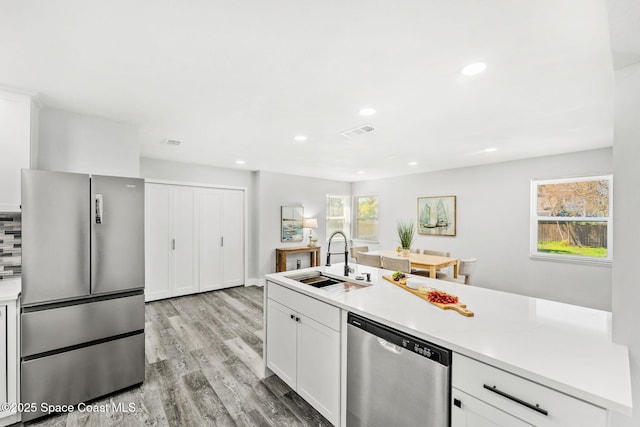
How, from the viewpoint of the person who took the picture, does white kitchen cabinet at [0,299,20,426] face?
facing the viewer

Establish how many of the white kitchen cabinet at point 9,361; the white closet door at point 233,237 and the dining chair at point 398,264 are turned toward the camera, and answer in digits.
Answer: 2

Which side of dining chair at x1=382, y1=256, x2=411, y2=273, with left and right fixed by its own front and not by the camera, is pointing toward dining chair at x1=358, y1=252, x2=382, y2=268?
left

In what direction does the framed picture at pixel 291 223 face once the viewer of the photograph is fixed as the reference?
facing the viewer and to the right of the viewer

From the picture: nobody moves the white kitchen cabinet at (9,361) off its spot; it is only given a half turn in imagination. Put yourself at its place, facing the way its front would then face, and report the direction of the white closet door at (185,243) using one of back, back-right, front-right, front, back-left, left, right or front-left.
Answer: front-right

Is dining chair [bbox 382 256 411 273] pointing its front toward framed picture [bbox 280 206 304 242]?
no

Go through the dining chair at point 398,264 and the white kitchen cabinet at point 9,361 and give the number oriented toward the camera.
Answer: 1

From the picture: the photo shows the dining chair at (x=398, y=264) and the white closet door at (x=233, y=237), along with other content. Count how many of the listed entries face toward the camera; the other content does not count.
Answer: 1

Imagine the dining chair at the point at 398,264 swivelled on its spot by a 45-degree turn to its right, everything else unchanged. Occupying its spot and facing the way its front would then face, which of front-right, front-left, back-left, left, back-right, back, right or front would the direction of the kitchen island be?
right

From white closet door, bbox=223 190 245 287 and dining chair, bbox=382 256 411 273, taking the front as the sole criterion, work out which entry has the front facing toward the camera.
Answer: the white closet door

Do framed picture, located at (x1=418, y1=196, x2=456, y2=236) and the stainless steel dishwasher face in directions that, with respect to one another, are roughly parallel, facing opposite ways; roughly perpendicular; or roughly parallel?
roughly parallel

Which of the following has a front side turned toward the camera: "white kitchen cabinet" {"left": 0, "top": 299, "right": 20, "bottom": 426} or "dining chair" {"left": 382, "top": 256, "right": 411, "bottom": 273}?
the white kitchen cabinet

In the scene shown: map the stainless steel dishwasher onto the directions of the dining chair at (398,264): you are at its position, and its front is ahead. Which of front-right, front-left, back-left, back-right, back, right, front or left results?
back-right

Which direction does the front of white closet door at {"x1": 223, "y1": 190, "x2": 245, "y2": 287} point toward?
toward the camera

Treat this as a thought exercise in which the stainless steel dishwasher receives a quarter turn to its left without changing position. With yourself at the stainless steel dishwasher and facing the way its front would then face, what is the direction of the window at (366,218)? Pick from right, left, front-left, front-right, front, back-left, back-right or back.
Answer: back-left

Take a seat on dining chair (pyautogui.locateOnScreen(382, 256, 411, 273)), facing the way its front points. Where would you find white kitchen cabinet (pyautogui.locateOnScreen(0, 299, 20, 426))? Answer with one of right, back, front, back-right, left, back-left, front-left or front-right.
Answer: back

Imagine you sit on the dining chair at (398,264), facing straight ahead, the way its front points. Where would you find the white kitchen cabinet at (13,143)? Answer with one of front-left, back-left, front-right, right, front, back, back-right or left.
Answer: back
